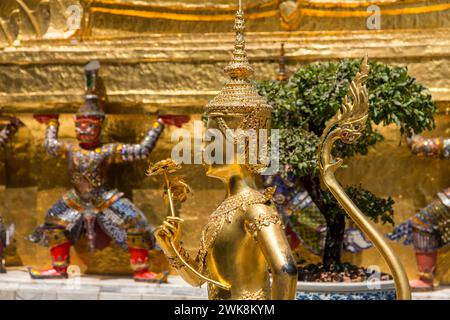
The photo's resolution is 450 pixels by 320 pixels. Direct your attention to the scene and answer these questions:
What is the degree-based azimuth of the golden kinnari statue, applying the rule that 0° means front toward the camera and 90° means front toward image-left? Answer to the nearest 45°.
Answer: approximately 45°

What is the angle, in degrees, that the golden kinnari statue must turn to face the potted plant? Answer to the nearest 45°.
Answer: approximately 135° to its right
